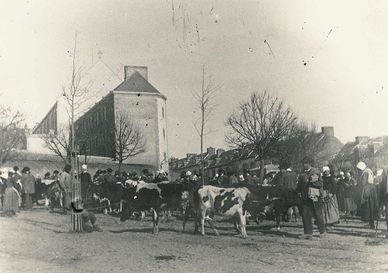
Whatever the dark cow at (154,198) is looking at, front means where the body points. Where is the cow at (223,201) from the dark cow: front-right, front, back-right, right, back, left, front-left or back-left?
back-left

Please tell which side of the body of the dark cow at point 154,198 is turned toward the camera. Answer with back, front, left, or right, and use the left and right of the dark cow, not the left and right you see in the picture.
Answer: left

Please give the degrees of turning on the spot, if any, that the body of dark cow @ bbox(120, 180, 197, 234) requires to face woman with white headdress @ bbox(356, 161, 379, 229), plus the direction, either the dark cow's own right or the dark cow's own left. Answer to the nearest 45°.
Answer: approximately 180°

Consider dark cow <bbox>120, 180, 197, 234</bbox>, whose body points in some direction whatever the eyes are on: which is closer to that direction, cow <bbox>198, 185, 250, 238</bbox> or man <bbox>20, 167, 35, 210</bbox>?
the man

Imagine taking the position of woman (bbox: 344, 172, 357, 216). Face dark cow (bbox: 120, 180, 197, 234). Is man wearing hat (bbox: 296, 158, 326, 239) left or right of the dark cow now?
left

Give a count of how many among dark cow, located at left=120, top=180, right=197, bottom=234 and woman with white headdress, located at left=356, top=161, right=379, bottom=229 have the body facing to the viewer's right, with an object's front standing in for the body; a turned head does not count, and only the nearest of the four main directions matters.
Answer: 0
